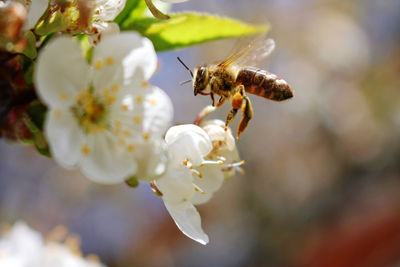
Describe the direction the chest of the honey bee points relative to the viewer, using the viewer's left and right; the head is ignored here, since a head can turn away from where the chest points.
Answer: facing to the left of the viewer
